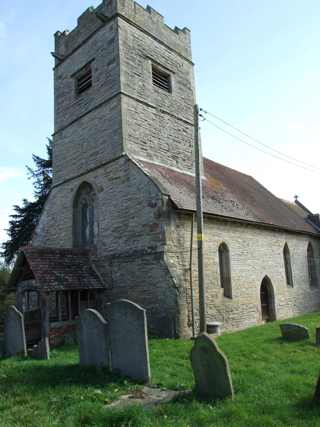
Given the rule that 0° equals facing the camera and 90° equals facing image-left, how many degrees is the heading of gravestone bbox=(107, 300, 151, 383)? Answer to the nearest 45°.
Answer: approximately 45°

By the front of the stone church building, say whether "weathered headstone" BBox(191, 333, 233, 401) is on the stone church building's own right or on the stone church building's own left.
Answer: on the stone church building's own left

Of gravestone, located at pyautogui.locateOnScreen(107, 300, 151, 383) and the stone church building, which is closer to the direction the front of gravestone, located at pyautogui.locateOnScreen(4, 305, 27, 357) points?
the gravestone

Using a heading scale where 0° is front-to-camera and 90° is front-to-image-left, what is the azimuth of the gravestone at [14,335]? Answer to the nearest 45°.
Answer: approximately 45°

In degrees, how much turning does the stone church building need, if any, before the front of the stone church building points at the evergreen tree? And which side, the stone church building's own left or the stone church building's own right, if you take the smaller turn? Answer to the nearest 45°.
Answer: approximately 90° to the stone church building's own right
